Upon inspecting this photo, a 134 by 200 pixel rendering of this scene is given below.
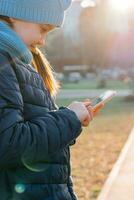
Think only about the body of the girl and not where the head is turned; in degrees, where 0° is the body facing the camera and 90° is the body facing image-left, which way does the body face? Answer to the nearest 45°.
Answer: approximately 270°

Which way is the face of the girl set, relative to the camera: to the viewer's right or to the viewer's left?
to the viewer's right
